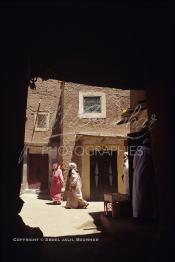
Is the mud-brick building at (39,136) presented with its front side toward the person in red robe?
yes

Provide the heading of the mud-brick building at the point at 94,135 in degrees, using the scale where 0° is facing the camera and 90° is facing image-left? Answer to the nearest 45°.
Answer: approximately 0°

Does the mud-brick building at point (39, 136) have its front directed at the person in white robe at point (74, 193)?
yes

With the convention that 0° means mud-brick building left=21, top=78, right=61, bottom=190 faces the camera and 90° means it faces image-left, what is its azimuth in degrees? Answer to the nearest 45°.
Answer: approximately 0°
